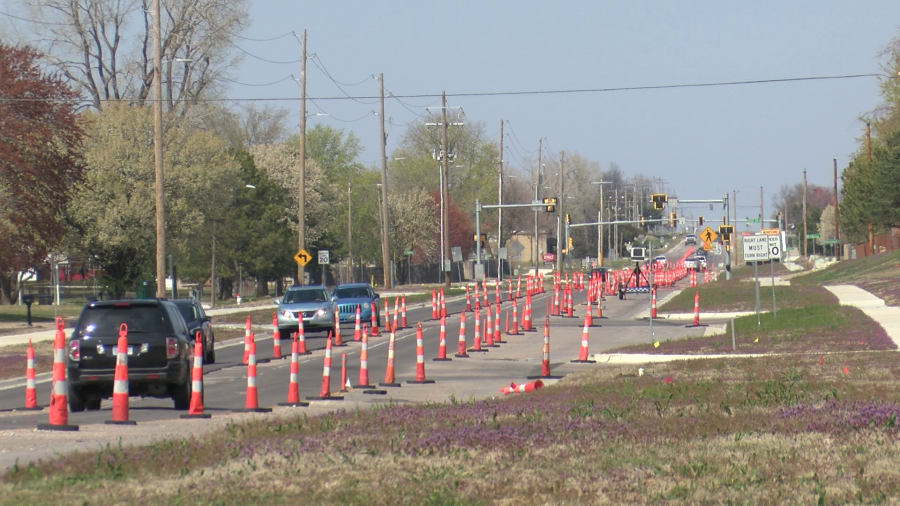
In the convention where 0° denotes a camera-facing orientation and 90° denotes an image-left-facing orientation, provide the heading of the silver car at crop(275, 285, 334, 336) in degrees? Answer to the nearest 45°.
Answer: approximately 0°

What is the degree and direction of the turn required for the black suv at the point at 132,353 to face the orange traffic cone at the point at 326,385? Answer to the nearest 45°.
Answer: approximately 90° to its right

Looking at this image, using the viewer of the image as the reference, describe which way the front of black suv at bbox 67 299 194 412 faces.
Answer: facing away from the viewer

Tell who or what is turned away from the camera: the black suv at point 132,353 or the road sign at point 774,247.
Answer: the black suv

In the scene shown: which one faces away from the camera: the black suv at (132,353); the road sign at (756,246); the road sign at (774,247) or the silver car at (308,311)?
the black suv

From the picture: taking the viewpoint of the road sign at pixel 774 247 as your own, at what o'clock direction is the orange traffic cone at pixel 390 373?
The orange traffic cone is roughly at 1 o'clock from the road sign.

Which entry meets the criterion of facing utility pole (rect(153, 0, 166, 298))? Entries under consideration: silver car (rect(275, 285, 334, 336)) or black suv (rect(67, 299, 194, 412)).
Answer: the black suv

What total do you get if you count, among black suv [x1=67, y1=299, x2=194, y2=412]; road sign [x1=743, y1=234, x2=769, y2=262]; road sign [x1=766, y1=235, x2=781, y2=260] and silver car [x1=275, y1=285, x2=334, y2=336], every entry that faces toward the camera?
3

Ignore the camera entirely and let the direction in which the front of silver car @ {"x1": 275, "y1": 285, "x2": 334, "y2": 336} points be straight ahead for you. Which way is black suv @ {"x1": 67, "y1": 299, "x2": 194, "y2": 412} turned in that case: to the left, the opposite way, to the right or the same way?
the opposite way

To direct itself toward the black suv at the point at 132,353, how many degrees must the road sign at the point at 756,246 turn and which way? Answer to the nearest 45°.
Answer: approximately 45° to its right

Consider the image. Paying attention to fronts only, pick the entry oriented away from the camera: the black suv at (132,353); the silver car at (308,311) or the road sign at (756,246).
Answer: the black suv
